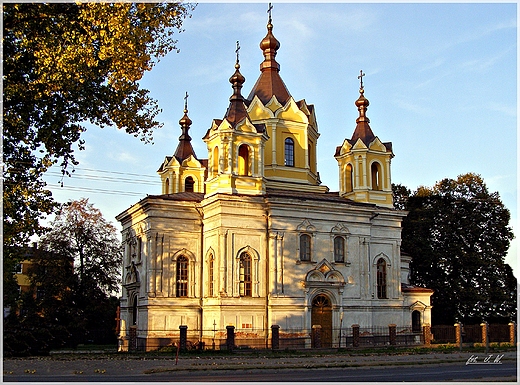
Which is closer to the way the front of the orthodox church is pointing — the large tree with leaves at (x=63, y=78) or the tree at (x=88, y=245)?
the large tree with leaves

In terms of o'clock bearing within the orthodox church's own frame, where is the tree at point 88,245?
The tree is roughly at 3 o'clock from the orthodox church.

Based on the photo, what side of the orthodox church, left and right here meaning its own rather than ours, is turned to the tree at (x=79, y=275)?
right
